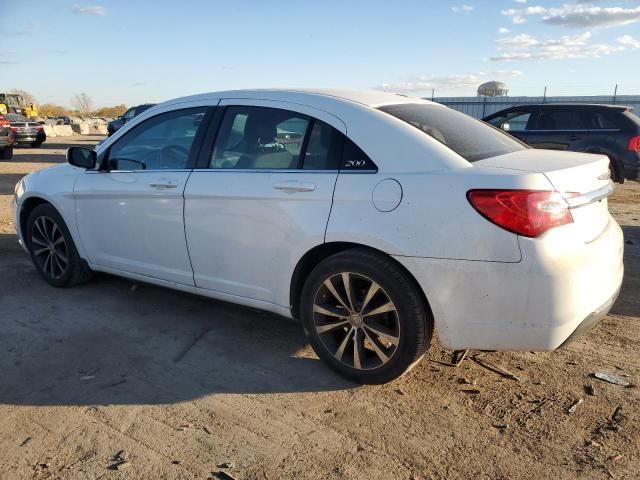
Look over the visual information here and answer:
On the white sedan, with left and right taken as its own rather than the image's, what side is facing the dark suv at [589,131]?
right

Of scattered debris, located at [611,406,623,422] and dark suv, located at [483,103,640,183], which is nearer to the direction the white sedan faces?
the dark suv

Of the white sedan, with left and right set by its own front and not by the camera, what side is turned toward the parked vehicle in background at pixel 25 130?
front

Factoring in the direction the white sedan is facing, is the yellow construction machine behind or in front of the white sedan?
in front

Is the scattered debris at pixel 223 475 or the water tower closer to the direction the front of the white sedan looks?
the water tower

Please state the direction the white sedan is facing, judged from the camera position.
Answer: facing away from the viewer and to the left of the viewer

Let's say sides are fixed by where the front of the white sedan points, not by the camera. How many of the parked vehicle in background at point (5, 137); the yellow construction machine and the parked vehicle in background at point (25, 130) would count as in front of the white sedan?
3

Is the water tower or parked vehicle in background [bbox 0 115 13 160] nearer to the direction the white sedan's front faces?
the parked vehicle in background

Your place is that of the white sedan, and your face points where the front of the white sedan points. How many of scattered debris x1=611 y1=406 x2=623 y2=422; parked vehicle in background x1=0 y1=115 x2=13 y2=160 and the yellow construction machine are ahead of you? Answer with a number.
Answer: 2

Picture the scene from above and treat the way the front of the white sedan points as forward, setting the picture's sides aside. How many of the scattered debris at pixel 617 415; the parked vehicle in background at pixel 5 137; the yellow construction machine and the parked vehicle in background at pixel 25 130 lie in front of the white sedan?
3

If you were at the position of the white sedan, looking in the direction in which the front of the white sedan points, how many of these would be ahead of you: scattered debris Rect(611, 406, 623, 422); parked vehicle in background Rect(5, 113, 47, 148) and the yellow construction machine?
2

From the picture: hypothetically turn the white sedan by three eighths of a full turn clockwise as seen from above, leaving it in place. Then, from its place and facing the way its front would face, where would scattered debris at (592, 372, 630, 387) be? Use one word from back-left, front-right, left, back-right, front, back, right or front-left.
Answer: front

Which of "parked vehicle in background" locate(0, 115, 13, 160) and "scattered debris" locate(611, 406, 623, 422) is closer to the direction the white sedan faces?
the parked vehicle in background

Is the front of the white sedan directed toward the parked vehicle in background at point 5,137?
yes
